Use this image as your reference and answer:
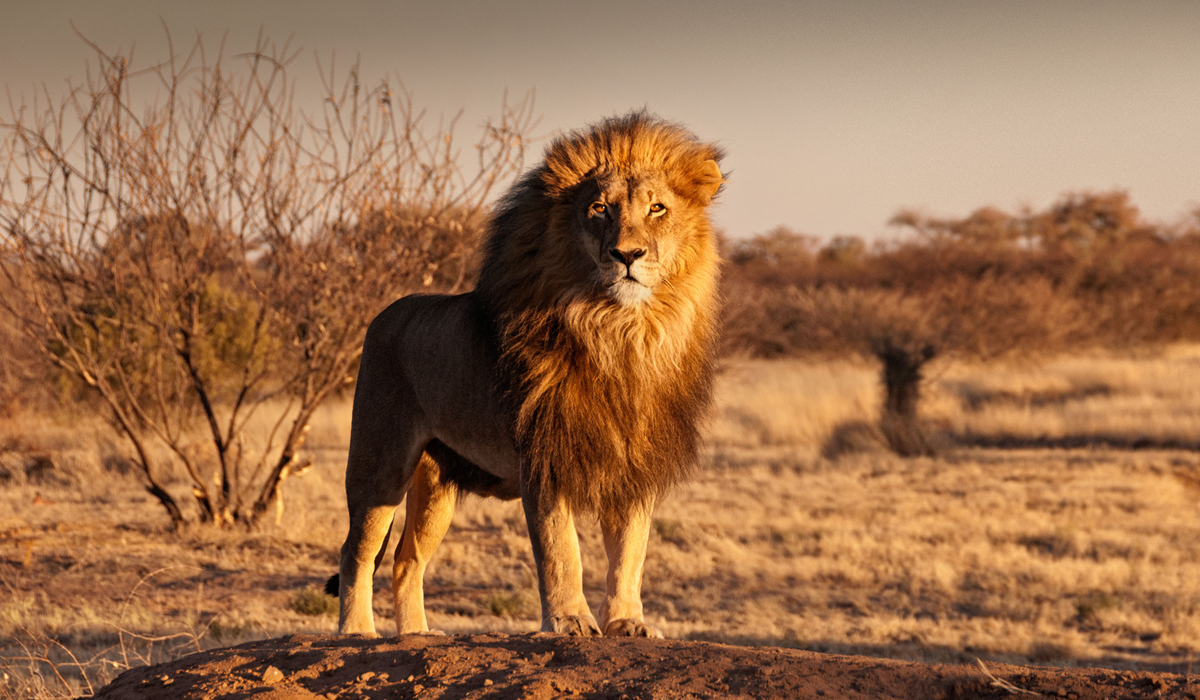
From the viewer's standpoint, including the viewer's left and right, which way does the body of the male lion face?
facing the viewer and to the right of the viewer

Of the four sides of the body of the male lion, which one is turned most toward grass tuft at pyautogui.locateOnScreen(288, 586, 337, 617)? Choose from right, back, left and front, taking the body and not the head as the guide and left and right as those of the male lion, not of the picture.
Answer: back

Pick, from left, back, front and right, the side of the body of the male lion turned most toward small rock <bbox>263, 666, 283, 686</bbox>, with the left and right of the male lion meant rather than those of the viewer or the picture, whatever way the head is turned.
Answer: right
